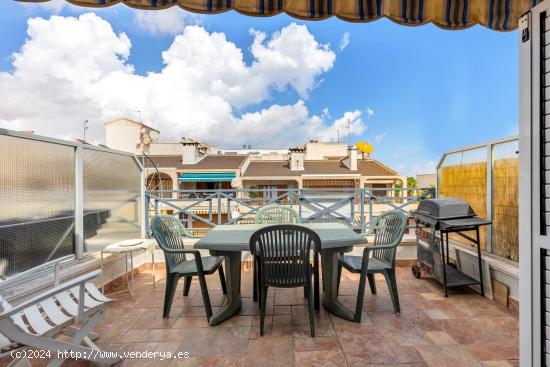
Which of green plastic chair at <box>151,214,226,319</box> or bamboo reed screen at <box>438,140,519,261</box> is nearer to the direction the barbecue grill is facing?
the green plastic chair

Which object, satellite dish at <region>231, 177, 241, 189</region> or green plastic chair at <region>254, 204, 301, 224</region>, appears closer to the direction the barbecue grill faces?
the green plastic chair

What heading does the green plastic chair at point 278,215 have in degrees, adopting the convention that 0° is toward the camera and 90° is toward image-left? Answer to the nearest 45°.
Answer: approximately 0°

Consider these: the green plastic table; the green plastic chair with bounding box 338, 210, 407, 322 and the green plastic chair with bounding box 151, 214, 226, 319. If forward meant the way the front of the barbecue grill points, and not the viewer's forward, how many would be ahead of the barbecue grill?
3

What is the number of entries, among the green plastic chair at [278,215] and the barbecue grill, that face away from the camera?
0

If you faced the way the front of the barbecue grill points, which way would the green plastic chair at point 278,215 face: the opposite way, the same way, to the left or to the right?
to the left

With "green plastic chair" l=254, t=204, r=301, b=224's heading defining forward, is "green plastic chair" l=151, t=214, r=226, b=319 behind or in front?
in front

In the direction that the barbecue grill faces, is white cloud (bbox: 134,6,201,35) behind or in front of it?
in front

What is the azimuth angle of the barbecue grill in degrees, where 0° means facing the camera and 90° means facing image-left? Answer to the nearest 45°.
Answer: approximately 45°

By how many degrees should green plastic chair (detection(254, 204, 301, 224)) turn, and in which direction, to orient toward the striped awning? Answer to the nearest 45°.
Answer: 0° — it already faces it

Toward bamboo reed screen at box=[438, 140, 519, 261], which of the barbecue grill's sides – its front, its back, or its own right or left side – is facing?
back

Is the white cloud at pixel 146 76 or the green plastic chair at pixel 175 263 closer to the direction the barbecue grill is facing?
the green plastic chair

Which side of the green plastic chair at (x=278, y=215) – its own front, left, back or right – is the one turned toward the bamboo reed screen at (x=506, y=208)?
left

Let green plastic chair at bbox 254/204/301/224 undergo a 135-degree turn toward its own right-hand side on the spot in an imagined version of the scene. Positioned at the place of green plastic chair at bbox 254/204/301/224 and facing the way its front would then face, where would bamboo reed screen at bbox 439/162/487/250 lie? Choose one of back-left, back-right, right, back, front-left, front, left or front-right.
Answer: back-right

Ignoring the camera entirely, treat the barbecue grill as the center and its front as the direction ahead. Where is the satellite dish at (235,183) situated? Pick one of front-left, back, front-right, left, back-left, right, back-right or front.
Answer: right

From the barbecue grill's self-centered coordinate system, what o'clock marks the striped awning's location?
The striped awning is roughly at 11 o'clock from the barbecue grill.

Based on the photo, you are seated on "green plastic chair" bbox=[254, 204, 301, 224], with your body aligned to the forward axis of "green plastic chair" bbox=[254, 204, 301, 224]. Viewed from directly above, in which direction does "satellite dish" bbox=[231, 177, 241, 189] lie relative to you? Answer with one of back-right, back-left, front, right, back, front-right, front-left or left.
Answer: back
